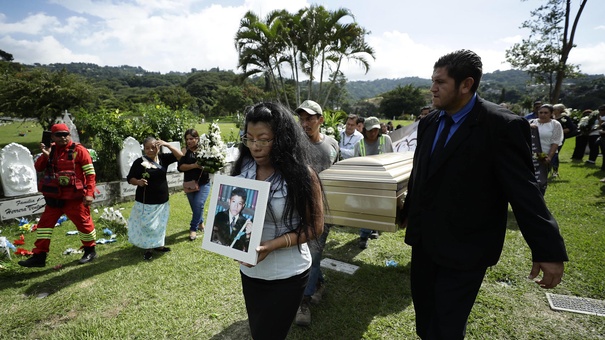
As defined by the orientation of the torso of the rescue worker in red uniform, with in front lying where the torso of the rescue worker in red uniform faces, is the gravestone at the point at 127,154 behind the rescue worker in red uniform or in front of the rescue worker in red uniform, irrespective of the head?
behind

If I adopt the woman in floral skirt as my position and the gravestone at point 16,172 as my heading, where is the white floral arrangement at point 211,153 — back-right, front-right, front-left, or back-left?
back-right

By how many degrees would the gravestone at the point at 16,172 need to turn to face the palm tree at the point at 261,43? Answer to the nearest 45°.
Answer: approximately 135° to its left

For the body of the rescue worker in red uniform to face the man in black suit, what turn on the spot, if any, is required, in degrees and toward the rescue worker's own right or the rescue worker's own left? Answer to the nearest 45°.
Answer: approximately 45° to the rescue worker's own left

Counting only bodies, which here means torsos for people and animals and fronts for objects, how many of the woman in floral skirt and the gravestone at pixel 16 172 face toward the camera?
2

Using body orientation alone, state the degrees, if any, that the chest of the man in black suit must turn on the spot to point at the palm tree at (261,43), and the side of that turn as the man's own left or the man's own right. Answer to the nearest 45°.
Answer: approximately 90° to the man's own right

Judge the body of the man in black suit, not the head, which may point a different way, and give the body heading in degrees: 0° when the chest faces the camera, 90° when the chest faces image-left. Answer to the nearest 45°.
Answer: approximately 45°

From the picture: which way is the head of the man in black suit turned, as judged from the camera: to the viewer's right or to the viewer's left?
to the viewer's left

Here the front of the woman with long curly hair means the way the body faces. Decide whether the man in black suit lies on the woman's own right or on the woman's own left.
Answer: on the woman's own left

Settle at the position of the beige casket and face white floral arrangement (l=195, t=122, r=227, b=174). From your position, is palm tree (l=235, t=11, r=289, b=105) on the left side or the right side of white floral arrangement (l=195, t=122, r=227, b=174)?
right

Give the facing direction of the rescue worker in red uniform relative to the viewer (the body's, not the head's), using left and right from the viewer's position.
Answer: facing the viewer and to the left of the viewer

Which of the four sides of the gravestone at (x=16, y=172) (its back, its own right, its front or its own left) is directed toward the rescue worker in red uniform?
front

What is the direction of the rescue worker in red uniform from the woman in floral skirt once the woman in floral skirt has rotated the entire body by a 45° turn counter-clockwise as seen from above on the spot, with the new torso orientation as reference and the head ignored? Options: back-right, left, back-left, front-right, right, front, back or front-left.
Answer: back-right

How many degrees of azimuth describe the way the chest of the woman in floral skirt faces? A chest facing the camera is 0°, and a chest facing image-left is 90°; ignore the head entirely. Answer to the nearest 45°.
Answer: approximately 0°

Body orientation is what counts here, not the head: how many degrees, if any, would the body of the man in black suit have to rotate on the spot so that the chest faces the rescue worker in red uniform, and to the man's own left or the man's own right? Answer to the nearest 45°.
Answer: approximately 45° to the man's own right
